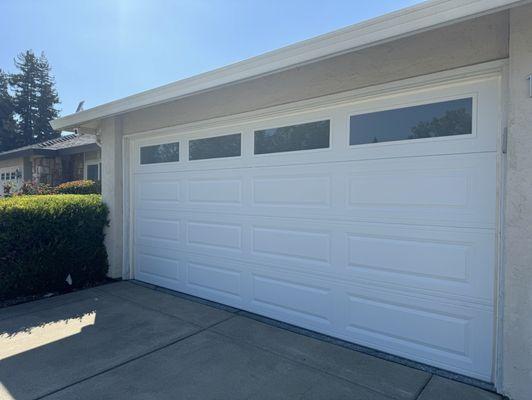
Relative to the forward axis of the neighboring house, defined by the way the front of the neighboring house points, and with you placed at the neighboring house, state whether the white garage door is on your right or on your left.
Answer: on your left

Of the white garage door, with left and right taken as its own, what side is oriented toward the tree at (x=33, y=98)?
right

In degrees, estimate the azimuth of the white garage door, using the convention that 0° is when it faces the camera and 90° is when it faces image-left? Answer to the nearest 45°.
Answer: approximately 45°

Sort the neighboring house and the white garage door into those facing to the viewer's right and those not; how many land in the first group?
0

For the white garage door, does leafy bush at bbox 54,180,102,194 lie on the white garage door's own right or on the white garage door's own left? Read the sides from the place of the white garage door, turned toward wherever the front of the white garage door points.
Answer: on the white garage door's own right

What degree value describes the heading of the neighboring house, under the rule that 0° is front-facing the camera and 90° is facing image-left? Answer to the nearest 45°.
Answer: approximately 45°

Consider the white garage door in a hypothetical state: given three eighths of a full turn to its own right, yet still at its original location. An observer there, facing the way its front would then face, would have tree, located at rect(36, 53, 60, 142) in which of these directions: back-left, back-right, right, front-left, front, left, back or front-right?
front-left

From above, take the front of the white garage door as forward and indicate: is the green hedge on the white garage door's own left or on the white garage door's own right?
on the white garage door's own right

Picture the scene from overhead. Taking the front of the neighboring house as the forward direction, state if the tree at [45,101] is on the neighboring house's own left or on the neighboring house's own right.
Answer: on the neighboring house's own right

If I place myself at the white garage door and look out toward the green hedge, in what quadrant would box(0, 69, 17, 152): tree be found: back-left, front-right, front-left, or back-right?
front-right

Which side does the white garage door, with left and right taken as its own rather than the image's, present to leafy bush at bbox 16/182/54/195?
right

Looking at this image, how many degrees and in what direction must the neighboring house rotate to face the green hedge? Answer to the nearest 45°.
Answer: approximately 45° to its left
